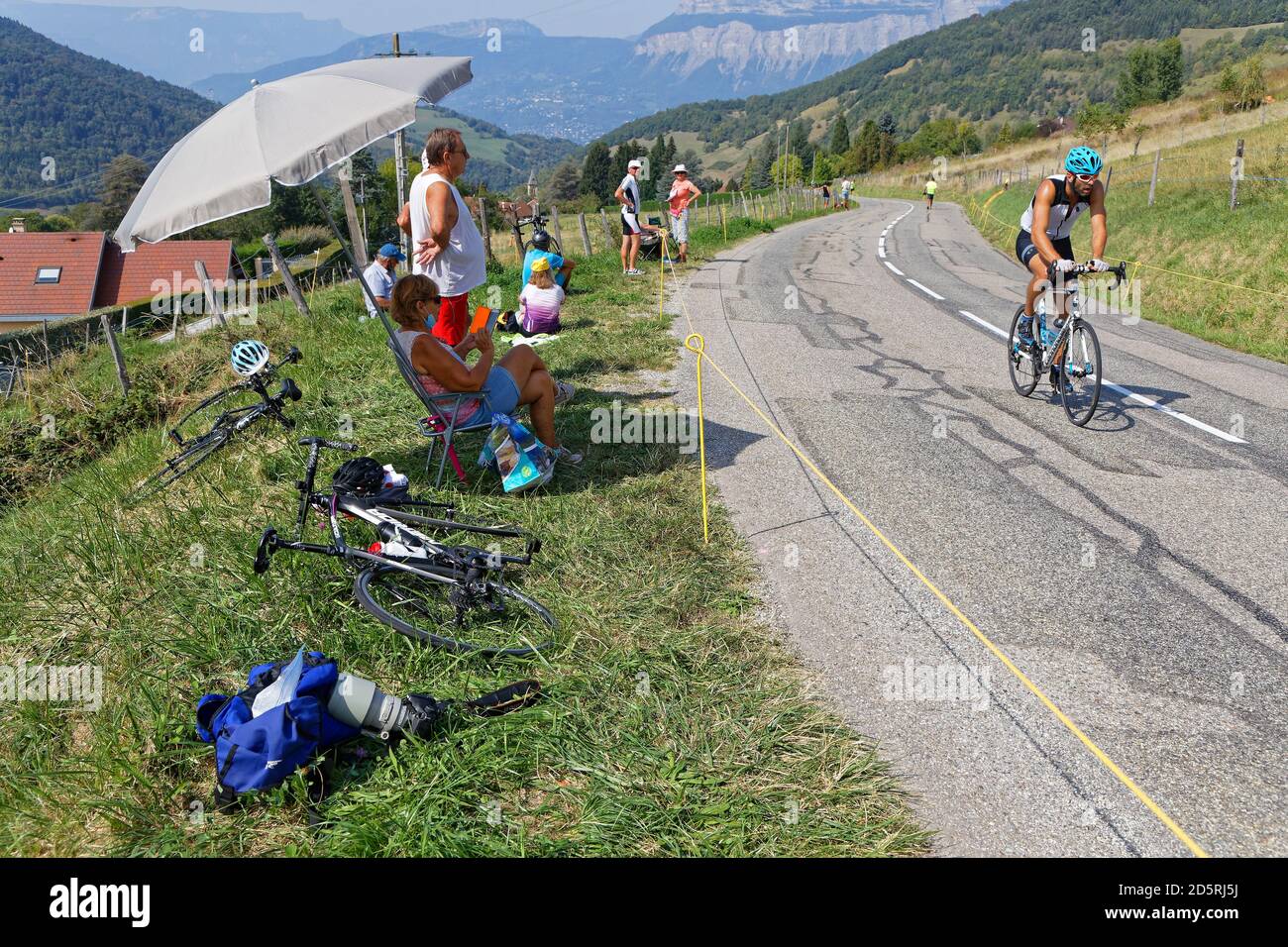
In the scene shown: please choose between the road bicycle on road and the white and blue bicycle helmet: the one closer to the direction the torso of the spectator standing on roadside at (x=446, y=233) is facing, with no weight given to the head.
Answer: the road bicycle on road

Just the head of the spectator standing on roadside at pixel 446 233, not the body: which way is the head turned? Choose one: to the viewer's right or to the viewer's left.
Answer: to the viewer's right

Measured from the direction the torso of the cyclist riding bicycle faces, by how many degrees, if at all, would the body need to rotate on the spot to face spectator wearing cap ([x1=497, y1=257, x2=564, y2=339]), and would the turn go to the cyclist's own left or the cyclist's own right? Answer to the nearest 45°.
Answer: approximately 135° to the cyclist's own right

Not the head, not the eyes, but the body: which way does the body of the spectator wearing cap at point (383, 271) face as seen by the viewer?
to the viewer's right

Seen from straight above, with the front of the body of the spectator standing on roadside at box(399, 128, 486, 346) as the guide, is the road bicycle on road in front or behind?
in front

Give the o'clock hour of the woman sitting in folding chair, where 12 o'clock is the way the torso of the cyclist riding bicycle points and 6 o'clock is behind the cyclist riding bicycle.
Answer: The woman sitting in folding chair is roughly at 3 o'clock from the cyclist riding bicycle.

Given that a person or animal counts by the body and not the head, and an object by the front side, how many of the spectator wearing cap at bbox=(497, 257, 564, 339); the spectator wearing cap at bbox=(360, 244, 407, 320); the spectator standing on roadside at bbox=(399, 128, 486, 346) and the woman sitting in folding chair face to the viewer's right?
3

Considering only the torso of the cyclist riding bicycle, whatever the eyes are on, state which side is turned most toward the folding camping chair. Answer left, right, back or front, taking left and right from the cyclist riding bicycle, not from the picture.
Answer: right

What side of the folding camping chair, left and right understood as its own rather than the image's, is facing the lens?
right

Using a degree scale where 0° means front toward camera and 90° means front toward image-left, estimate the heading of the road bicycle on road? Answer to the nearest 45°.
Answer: approximately 315°

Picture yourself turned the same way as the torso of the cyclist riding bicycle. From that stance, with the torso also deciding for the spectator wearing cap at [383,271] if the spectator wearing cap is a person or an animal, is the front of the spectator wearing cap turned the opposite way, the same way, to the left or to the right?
to the left

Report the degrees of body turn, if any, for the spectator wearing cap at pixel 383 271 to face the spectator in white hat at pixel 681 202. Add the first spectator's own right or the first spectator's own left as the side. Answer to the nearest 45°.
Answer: approximately 45° to the first spectator's own left

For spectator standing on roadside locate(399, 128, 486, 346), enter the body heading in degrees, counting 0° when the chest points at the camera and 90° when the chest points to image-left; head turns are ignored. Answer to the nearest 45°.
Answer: approximately 270°
